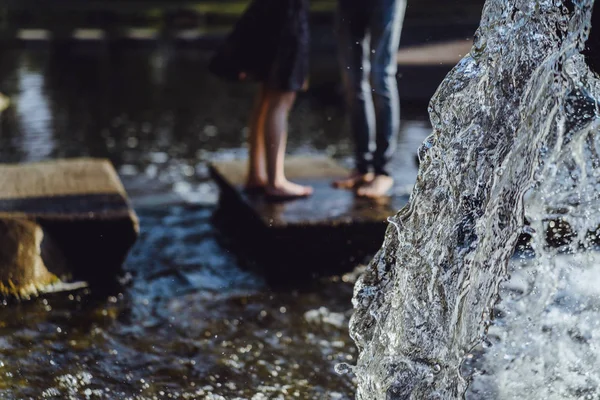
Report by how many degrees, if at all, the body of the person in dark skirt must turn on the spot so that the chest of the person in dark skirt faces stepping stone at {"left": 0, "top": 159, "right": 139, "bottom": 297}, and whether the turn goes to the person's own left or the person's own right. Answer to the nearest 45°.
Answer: approximately 135° to the person's own right

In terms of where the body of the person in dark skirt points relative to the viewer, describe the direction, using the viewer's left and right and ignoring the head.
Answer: facing to the right of the viewer

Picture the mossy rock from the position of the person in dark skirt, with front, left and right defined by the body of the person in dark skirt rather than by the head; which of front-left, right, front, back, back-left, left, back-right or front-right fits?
back-right
